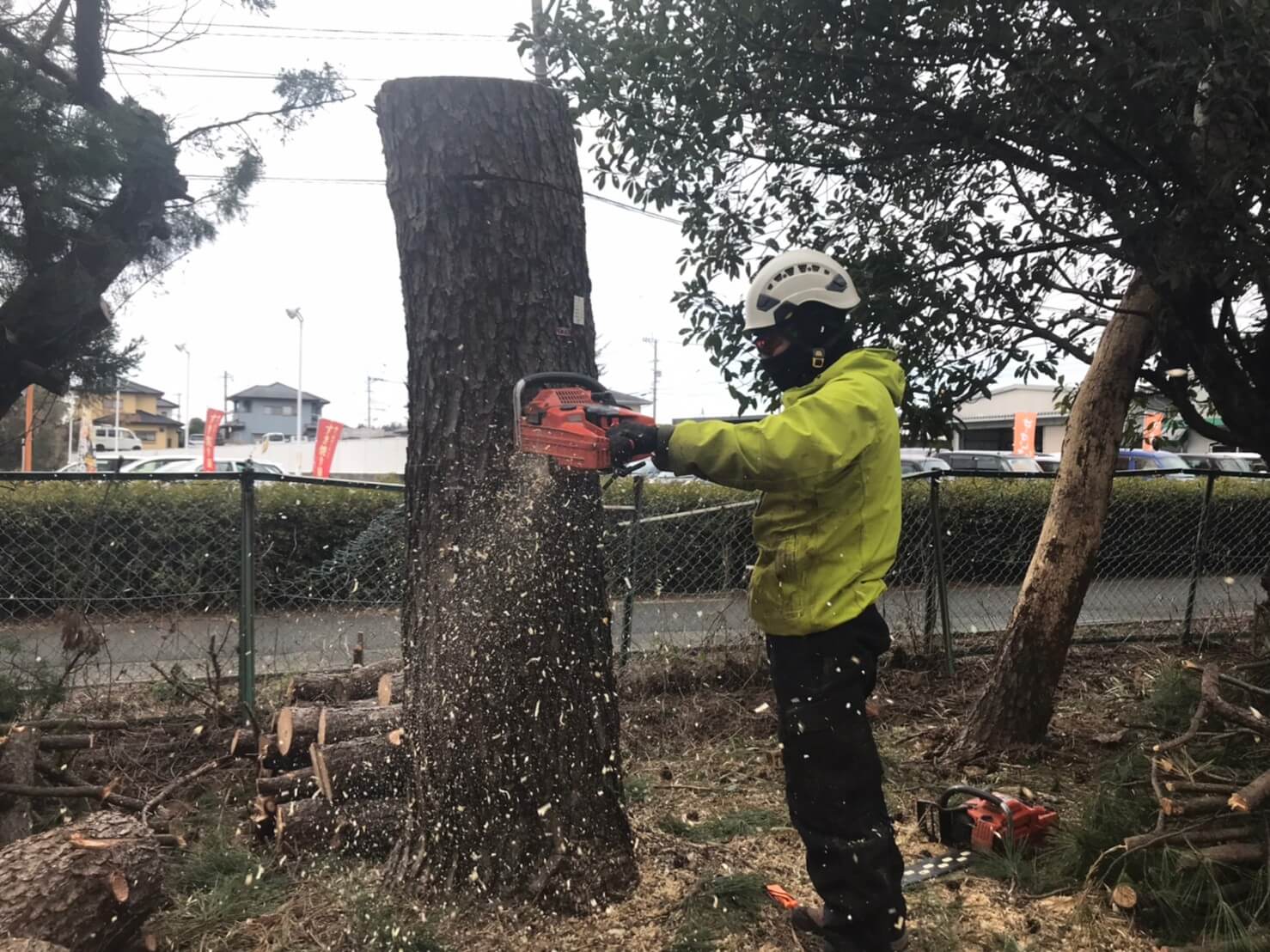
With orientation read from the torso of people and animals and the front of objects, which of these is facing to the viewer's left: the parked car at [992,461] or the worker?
the worker

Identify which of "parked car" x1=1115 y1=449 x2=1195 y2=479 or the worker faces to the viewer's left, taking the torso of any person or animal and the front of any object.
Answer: the worker

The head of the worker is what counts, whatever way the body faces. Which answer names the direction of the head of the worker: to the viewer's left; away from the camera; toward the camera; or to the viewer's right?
to the viewer's left

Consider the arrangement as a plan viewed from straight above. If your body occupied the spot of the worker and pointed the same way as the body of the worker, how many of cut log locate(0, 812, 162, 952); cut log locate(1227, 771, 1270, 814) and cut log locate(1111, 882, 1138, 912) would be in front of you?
1

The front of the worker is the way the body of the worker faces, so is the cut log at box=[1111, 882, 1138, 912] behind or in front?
behind

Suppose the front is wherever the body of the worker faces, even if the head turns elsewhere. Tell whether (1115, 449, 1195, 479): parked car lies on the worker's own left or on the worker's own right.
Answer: on the worker's own right

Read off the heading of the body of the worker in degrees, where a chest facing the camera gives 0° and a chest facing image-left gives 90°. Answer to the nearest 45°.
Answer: approximately 90°

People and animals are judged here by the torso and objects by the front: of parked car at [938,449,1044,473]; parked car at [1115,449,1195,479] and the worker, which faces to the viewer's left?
the worker
